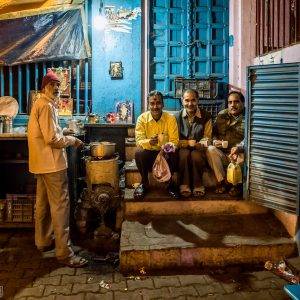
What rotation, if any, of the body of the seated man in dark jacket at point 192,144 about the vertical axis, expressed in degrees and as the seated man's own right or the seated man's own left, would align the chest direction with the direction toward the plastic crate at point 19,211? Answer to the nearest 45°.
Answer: approximately 90° to the seated man's own right

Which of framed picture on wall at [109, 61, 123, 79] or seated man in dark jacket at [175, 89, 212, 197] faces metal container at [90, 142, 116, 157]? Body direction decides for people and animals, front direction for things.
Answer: the framed picture on wall

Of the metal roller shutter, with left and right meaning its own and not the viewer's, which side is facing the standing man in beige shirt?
front

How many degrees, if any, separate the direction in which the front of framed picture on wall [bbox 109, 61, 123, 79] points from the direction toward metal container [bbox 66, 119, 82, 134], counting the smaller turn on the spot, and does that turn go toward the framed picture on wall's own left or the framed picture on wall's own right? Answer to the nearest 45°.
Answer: approximately 45° to the framed picture on wall's own right

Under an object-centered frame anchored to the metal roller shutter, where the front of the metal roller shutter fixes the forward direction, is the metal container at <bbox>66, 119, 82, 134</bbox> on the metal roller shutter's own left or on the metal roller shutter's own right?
on the metal roller shutter's own right

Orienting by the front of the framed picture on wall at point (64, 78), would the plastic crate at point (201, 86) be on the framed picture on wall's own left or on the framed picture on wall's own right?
on the framed picture on wall's own left

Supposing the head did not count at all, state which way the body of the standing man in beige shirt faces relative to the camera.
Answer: to the viewer's right
